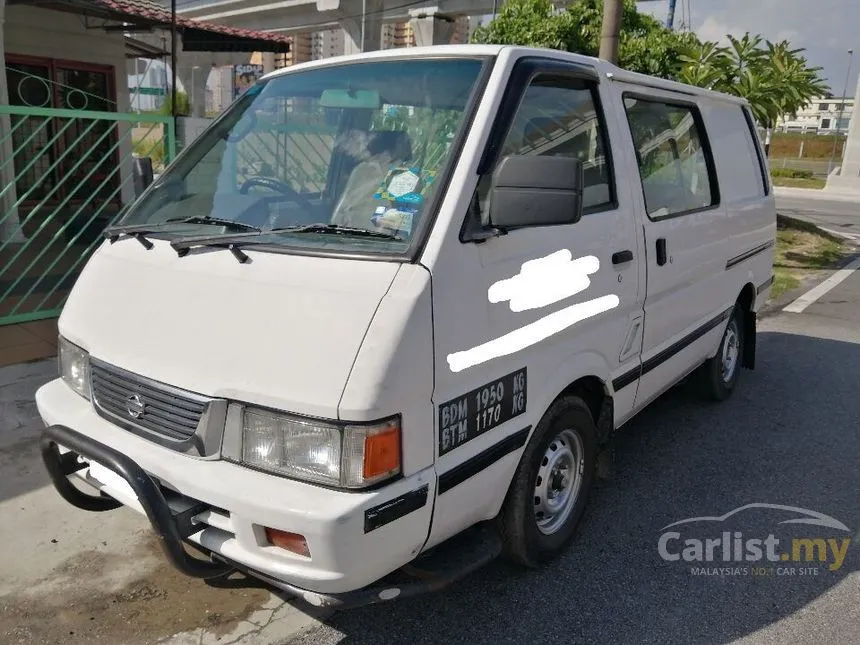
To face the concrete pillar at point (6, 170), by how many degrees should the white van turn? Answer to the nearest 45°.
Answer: approximately 90° to its right

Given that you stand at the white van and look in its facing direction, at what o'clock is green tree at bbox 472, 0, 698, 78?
The green tree is roughly at 5 o'clock from the white van.

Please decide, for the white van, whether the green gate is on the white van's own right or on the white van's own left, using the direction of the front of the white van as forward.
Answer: on the white van's own right

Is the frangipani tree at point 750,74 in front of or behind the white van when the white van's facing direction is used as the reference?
behind

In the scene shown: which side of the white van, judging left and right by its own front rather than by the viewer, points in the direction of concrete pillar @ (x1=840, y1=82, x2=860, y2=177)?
back

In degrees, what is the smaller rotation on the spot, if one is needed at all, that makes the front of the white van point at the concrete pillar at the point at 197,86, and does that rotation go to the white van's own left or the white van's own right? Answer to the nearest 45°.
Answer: approximately 135° to the white van's own right

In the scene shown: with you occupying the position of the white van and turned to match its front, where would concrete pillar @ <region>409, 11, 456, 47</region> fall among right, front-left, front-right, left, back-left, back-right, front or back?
back-right

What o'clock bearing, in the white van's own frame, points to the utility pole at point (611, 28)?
The utility pole is roughly at 5 o'clock from the white van.

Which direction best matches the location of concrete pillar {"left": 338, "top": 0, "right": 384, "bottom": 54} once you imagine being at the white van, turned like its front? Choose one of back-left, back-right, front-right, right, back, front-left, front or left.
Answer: back-right

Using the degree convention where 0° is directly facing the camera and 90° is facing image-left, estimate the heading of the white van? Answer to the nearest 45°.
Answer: approximately 45°
